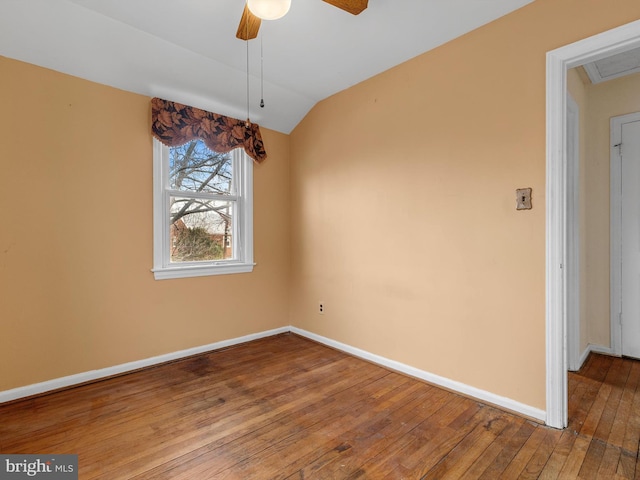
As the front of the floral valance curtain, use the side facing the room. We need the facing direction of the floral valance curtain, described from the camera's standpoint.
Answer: facing the viewer and to the right of the viewer

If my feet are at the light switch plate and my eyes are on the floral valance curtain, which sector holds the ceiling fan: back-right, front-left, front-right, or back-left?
front-left

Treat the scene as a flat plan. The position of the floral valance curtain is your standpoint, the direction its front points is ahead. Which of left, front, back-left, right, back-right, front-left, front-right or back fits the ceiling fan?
front-right

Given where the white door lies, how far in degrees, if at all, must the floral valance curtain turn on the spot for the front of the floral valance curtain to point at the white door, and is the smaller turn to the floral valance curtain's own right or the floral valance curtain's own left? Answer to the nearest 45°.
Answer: approximately 45° to the floral valance curtain's own left

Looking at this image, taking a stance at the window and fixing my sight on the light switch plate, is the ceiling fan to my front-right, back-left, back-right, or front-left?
front-right

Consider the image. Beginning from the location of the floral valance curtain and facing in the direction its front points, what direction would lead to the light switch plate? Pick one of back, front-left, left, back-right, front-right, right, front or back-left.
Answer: front
